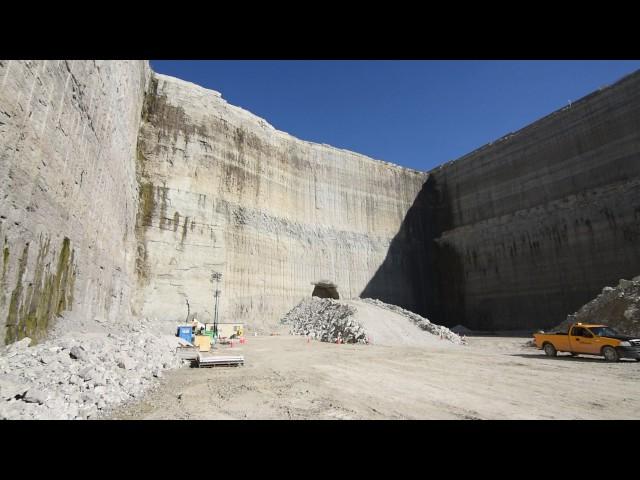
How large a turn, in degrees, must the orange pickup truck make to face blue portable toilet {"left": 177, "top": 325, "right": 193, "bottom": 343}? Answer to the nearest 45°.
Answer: approximately 135° to its right

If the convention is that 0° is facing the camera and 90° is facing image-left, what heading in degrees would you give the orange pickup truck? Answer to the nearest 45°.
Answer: approximately 315°

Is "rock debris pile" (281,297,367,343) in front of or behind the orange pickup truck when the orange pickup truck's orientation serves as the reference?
behind

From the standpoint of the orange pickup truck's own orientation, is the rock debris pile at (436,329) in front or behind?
behind

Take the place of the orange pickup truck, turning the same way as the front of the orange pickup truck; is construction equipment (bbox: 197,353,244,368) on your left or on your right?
on your right

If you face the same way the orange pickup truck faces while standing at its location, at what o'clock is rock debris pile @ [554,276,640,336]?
The rock debris pile is roughly at 8 o'clock from the orange pickup truck.
